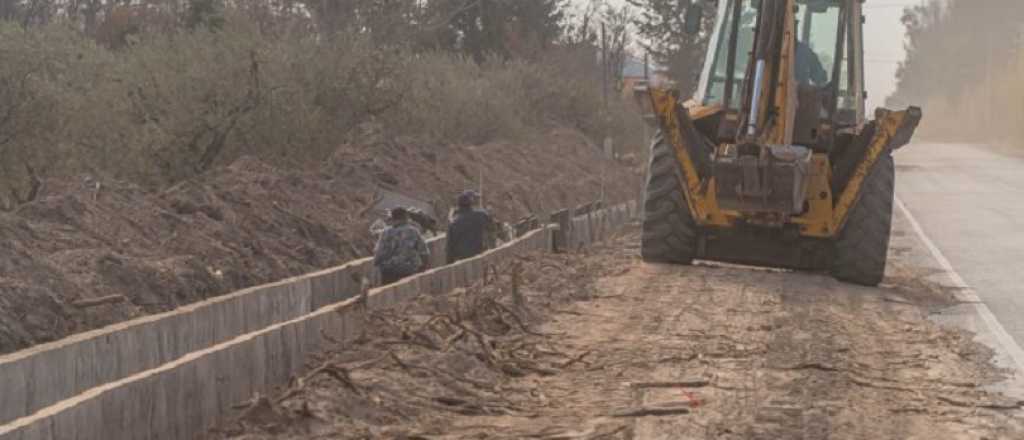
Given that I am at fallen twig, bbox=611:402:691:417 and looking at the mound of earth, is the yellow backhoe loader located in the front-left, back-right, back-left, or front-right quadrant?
front-right

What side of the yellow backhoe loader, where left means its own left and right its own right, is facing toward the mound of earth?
left

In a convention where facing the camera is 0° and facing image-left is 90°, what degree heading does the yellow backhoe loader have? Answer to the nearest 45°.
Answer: approximately 180°

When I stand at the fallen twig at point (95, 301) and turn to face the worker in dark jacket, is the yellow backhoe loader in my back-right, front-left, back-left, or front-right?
front-right

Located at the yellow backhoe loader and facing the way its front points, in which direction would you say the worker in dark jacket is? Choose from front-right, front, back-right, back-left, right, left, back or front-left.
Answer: left

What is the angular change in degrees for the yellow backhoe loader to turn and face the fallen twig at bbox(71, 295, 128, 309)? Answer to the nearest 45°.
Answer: approximately 135° to its left

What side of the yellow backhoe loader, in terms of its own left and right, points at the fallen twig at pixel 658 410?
back
